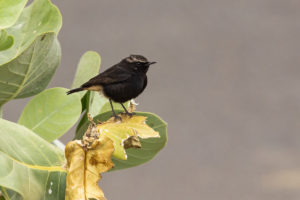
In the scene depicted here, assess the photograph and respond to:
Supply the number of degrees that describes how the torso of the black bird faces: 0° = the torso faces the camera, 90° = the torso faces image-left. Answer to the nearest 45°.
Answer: approximately 270°
